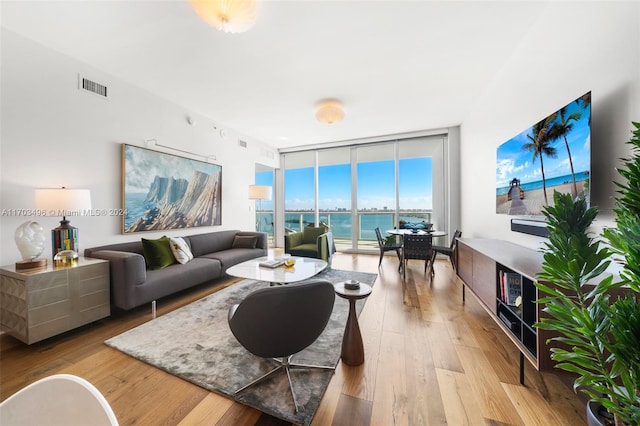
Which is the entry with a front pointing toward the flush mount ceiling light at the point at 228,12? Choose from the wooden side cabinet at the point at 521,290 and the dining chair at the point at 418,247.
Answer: the wooden side cabinet

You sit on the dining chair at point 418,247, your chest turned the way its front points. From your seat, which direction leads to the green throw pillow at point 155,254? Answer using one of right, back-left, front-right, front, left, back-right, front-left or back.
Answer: back-left

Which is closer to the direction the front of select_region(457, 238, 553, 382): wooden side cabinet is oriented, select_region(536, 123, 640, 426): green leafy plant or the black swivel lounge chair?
the black swivel lounge chair

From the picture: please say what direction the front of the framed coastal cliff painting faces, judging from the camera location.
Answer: facing the viewer and to the right of the viewer

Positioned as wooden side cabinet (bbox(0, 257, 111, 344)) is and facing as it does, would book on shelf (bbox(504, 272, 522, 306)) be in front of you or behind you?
in front

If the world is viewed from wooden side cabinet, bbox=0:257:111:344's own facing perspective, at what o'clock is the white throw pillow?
The white throw pillow is roughly at 10 o'clock from the wooden side cabinet.

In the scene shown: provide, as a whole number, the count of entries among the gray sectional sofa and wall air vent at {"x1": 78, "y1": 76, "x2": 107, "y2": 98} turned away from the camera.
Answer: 0

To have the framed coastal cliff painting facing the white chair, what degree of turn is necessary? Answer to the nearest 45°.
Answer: approximately 45° to its right

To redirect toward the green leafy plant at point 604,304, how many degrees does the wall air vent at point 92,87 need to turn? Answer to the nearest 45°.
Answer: approximately 45° to its right

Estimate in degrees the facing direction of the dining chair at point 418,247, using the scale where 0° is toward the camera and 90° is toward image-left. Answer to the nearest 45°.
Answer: approximately 180°

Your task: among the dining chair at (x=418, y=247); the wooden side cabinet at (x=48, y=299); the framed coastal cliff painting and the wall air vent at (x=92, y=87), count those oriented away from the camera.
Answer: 1

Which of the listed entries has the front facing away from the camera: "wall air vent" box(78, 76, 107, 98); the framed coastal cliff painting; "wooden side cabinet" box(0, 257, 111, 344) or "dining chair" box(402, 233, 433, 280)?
the dining chair

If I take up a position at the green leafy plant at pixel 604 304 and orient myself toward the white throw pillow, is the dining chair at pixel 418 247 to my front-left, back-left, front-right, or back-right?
front-right

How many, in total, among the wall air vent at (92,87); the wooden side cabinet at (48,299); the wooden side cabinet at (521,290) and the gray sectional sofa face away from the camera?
0

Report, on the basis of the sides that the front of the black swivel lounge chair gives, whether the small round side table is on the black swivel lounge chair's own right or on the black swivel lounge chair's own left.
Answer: on the black swivel lounge chair's own right

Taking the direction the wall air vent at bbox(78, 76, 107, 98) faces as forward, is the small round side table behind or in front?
in front

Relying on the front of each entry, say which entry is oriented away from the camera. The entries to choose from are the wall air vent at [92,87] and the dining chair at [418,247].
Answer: the dining chair

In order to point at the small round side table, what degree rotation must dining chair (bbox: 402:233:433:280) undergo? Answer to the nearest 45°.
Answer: approximately 180°
